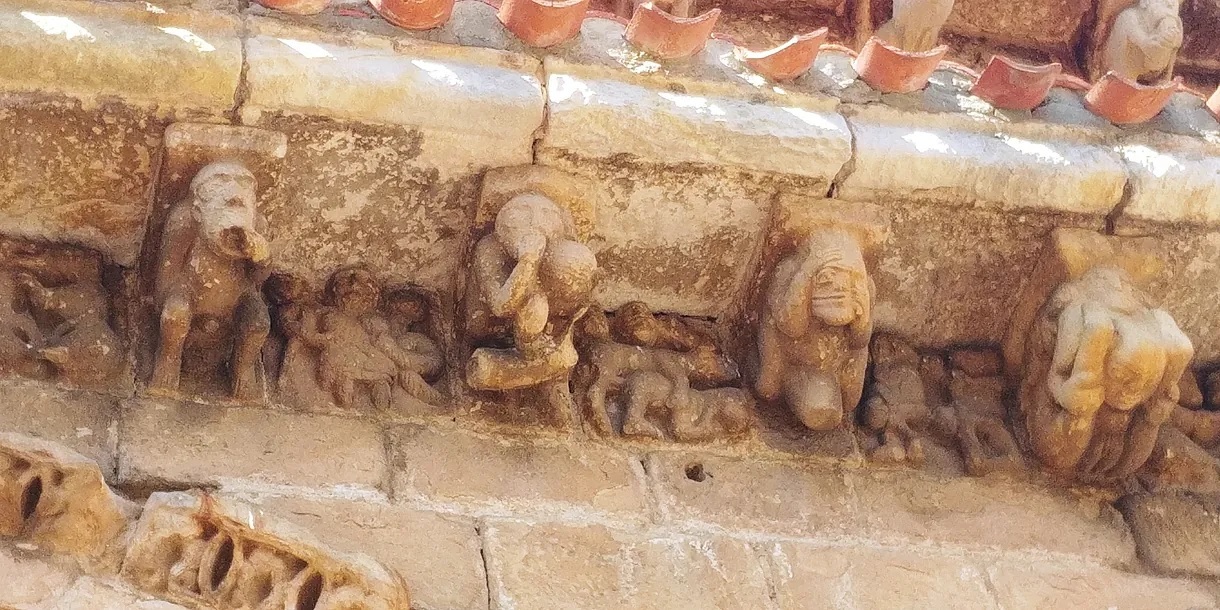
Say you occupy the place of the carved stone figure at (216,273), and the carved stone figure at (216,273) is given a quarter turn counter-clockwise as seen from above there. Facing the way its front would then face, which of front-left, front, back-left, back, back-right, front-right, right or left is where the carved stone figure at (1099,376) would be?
front

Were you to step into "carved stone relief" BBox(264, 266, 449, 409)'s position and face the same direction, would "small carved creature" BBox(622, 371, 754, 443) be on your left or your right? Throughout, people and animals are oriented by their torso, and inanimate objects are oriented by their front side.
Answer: on your left

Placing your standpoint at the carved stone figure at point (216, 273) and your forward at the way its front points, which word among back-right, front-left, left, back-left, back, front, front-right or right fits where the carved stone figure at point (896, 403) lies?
left

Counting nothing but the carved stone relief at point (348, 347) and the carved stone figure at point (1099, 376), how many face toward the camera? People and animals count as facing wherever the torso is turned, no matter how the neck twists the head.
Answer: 2

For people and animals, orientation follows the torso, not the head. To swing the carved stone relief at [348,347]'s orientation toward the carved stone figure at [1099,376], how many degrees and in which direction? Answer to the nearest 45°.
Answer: approximately 90° to its left

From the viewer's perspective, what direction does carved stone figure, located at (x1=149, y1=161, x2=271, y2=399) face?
toward the camera

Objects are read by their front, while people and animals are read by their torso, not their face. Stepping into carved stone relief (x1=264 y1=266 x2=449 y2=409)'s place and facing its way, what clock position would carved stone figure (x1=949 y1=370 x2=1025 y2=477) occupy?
The carved stone figure is roughly at 9 o'clock from the carved stone relief.

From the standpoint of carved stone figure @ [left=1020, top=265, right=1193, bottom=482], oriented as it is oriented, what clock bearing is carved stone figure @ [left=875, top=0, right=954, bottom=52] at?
carved stone figure @ [left=875, top=0, right=954, bottom=52] is roughly at 4 o'clock from carved stone figure @ [left=1020, top=265, right=1193, bottom=482].

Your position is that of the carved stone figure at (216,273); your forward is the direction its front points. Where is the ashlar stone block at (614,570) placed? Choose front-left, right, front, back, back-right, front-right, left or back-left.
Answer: front-left

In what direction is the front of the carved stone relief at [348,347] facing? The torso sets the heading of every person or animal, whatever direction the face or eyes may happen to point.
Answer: toward the camera

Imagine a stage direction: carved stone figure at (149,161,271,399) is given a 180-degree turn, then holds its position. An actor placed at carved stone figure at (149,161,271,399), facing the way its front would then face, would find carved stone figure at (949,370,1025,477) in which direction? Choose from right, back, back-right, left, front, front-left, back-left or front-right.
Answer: right

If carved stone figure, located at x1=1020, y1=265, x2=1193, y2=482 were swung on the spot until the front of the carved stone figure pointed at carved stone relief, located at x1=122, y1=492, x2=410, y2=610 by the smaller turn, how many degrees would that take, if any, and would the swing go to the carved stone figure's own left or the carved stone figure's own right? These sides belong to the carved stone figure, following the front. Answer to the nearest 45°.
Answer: approximately 45° to the carved stone figure's own right
